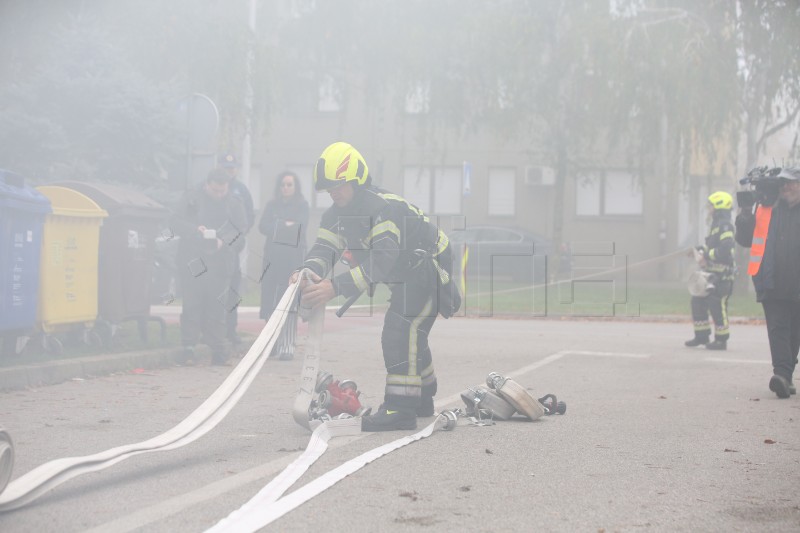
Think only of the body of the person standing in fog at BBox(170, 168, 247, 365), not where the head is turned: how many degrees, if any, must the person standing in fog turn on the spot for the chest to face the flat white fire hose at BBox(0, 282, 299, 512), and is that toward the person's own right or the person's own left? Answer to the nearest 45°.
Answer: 0° — they already face it

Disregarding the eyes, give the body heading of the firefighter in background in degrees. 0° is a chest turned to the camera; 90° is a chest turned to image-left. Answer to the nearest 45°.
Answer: approximately 90°

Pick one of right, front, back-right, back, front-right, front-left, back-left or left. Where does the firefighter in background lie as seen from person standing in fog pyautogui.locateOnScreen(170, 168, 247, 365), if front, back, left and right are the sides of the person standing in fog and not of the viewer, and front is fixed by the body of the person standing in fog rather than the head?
left

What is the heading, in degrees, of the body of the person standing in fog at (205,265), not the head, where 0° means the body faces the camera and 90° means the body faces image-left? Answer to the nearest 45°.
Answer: approximately 0°

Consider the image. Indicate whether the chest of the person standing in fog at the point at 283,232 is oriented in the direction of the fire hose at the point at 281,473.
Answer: yes
